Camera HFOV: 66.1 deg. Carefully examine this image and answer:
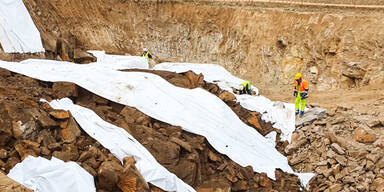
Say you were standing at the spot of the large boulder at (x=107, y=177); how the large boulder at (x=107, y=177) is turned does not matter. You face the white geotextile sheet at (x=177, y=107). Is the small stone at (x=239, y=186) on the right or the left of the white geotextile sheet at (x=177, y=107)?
right

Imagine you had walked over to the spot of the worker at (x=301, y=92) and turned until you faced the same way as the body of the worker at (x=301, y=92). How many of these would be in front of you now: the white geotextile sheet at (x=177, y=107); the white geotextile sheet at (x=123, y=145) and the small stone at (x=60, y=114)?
3

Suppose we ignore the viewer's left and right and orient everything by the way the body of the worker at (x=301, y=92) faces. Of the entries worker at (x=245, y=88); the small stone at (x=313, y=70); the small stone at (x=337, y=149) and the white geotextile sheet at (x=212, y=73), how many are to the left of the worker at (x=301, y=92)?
1

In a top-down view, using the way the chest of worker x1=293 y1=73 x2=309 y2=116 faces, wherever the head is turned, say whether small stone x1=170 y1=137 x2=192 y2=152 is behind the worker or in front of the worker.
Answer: in front

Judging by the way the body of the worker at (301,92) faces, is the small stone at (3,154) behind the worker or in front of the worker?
in front

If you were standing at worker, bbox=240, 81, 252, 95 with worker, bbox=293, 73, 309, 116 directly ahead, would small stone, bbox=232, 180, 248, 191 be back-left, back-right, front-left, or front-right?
front-right

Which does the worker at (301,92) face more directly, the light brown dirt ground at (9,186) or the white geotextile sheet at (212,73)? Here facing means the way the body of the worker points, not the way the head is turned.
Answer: the light brown dirt ground

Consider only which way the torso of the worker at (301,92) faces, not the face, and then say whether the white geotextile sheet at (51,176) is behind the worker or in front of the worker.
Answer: in front

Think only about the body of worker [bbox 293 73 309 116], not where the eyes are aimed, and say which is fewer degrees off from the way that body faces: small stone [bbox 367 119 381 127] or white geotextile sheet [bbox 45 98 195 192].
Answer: the white geotextile sheet

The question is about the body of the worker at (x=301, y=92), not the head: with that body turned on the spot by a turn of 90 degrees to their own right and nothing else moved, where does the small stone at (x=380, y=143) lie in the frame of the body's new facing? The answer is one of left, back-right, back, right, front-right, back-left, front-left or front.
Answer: back

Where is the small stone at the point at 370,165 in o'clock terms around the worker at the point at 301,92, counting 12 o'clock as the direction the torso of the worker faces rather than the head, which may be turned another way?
The small stone is roughly at 9 o'clock from the worker.

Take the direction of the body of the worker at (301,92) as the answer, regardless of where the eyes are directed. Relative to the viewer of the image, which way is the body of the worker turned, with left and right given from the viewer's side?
facing the viewer and to the left of the viewer

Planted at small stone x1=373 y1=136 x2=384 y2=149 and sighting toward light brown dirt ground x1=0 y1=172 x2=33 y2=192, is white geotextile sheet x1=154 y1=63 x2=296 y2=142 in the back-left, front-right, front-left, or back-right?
front-right

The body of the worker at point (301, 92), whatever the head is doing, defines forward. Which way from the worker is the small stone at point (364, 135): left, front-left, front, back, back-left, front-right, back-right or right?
left

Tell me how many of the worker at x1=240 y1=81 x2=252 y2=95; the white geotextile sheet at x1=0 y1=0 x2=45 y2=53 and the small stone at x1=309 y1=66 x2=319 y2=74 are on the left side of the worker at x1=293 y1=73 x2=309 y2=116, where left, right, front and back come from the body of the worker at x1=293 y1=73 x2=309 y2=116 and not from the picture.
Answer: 0

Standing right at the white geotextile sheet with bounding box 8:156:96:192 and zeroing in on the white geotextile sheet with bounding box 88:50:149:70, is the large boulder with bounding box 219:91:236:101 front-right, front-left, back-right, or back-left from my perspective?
front-right
